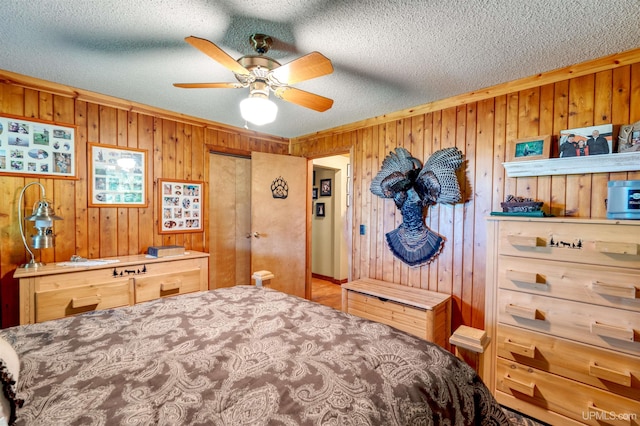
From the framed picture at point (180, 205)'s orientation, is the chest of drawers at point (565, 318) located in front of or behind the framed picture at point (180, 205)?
in front

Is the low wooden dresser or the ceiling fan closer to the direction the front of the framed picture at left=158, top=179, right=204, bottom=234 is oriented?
the ceiling fan

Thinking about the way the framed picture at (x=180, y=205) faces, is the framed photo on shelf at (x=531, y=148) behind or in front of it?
in front

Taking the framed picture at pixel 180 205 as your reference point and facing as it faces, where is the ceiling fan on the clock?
The ceiling fan is roughly at 1 o'clock from the framed picture.

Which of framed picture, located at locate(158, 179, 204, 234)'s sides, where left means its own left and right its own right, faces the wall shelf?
front

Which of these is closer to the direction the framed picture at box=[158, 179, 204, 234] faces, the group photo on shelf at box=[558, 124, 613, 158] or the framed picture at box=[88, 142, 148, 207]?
the group photo on shelf

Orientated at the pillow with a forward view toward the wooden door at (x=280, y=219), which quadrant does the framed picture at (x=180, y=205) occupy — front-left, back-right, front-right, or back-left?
front-left

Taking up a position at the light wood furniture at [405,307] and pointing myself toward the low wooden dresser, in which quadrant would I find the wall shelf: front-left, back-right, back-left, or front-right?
back-left

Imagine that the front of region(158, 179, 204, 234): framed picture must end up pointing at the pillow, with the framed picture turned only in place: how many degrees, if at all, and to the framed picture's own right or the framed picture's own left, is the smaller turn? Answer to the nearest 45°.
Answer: approximately 45° to the framed picture's own right

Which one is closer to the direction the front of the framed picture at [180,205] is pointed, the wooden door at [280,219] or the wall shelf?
the wall shelf

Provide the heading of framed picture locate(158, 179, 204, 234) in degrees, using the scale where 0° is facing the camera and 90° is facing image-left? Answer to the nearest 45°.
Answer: approximately 315°

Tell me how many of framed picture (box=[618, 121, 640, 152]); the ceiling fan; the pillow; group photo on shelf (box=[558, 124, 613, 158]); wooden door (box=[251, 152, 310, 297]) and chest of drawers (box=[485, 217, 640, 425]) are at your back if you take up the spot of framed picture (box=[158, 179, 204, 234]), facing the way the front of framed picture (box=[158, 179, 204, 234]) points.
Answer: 0

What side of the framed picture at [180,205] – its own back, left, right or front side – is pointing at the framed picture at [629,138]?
front

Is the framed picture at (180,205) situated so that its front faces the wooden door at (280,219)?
no

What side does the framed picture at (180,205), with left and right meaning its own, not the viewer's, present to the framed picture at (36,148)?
right

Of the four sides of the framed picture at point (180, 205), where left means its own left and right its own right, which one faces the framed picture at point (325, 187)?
left
